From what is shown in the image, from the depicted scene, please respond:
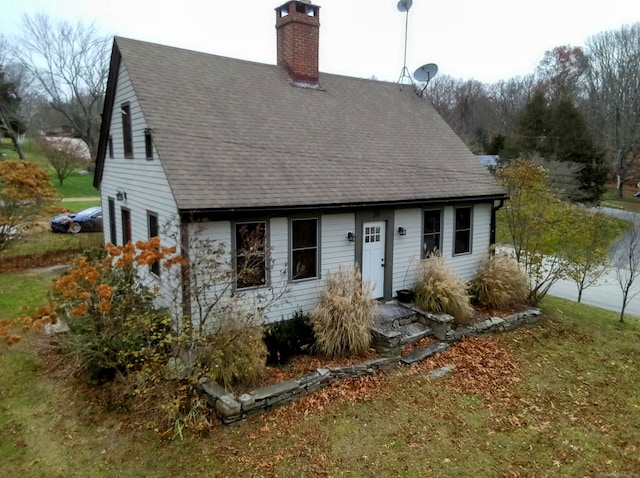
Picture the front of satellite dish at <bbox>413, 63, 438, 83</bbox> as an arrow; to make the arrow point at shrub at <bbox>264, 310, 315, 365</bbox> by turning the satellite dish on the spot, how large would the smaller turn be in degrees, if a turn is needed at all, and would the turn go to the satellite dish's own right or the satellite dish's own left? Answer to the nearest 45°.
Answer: approximately 45° to the satellite dish's own left

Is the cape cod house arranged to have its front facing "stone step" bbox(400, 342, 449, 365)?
yes

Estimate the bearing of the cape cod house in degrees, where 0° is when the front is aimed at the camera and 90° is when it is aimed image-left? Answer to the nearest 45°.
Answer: approximately 315°

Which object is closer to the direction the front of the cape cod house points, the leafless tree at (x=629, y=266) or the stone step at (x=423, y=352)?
the stone step

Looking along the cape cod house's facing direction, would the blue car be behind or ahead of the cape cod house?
behind

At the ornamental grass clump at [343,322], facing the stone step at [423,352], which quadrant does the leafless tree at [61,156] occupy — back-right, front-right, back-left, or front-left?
back-left

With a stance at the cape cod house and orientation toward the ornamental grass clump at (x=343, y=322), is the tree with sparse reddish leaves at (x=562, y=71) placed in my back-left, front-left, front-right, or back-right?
back-left
